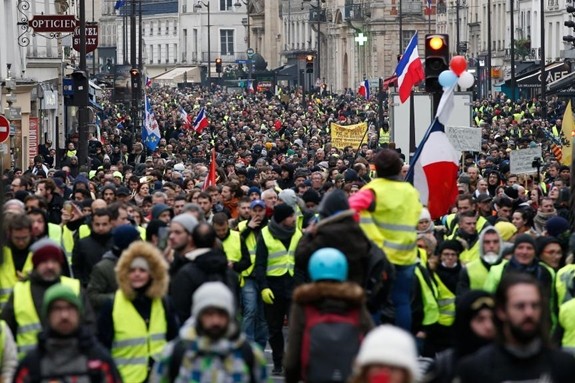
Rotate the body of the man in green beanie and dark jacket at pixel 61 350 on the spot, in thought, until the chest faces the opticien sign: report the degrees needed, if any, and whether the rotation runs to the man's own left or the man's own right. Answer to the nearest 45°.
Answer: approximately 180°

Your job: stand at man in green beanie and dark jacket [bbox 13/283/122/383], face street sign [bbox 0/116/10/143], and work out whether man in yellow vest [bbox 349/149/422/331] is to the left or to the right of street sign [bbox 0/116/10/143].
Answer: right

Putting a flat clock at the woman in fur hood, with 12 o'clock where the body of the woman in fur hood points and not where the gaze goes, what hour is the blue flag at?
The blue flag is roughly at 6 o'clock from the woman in fur hood.

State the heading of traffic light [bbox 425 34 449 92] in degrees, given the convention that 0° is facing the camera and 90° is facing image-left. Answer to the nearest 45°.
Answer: approximately 0°
